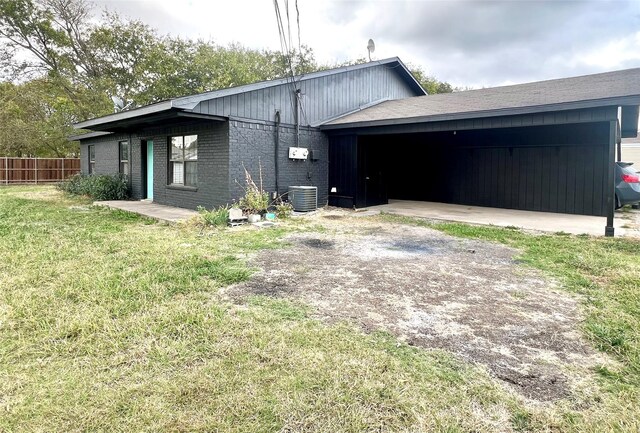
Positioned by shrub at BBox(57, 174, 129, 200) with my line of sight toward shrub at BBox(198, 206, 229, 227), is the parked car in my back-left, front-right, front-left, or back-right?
front-left

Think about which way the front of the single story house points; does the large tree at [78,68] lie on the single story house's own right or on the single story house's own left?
on the single story house's own right

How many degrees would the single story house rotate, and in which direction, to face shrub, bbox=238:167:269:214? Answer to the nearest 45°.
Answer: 0° — it already faces it

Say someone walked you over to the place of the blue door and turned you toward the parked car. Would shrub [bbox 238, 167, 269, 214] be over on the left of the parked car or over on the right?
right

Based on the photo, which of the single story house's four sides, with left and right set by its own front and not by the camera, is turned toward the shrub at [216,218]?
front

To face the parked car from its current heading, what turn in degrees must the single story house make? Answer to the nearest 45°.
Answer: approximately 135° to its left

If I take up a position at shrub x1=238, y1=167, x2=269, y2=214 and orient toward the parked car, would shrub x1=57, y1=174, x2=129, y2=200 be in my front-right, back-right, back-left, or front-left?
back-left
